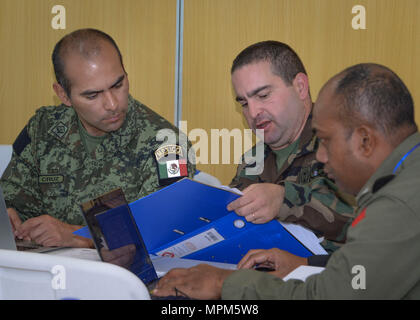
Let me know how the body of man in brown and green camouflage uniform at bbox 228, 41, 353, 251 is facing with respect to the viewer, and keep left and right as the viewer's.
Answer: facing the viewer and to the left of the viewer

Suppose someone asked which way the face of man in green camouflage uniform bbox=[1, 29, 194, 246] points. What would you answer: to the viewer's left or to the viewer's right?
to the viewer's right

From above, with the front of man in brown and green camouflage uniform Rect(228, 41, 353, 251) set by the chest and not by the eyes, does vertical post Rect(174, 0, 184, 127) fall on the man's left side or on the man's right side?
on the man's right side

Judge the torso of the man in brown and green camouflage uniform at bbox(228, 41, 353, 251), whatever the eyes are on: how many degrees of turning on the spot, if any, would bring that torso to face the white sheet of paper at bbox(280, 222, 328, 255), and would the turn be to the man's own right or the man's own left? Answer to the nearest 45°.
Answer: approximately 45° to the man's own left

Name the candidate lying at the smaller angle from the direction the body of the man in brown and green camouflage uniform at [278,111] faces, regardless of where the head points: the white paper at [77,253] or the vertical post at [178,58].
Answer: the white paper

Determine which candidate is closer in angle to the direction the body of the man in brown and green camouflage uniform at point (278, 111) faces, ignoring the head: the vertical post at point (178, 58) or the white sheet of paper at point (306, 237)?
the white sheet of paper

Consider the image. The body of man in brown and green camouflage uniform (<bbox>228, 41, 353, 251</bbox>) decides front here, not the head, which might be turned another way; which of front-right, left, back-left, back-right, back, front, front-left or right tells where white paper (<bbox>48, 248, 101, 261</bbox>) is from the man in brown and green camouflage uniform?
front

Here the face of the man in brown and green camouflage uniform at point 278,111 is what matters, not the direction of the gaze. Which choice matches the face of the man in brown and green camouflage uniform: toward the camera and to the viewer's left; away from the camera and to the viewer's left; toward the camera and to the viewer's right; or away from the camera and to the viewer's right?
toward the camera and to the viewer's left
